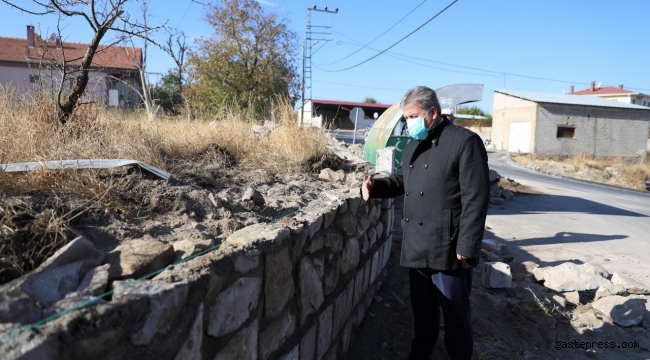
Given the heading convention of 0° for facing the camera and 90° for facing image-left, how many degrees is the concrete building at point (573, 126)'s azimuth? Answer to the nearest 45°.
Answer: approximately 45°

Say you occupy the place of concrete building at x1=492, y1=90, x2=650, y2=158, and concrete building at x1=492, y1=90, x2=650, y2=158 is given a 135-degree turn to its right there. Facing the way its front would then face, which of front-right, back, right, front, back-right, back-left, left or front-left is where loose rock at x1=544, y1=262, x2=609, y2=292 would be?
back

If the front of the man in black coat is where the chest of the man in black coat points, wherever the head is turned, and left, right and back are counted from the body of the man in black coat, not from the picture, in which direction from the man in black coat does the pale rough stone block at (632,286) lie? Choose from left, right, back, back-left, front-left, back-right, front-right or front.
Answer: back

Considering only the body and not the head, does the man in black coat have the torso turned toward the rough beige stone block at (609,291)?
no

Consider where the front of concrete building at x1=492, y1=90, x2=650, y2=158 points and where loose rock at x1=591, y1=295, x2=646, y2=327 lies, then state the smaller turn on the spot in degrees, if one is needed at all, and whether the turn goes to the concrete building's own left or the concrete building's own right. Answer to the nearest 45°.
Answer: approximately 45° to the concrete building's own left

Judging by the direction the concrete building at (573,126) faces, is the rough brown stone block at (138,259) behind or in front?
in front

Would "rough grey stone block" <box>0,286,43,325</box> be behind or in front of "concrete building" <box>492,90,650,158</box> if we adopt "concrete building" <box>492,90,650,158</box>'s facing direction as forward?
in front

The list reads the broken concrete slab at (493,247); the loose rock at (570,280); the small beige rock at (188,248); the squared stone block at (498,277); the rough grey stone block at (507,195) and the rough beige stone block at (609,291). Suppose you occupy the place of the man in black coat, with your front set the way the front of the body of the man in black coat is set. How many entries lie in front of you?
1

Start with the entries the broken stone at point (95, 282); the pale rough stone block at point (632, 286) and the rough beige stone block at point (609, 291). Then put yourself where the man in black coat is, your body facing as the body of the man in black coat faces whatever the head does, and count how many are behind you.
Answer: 2

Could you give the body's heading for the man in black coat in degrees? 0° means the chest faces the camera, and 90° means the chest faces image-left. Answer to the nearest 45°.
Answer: approximately 45°

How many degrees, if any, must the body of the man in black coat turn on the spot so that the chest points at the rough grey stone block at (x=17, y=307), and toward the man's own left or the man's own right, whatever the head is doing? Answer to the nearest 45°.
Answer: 0° — they already face it

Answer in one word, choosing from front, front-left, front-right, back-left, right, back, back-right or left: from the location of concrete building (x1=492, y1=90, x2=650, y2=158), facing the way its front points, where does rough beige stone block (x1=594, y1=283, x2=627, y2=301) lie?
front-left

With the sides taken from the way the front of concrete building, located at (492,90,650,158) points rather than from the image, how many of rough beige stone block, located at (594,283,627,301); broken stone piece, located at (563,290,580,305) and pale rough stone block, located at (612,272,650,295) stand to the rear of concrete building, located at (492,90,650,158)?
0

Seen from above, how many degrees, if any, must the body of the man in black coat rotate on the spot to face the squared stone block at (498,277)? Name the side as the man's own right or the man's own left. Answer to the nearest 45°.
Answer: approximately 135° to the man's own right

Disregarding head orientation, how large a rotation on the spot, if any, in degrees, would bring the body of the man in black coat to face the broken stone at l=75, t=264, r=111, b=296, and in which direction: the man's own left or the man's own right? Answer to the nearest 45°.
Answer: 0° — they already face it

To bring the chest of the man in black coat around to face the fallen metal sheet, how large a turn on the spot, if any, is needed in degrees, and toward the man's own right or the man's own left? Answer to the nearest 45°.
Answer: approximately 45° to the man's own right

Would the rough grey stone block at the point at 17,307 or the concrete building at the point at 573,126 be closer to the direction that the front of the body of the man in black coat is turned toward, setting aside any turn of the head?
the rough grey stone block

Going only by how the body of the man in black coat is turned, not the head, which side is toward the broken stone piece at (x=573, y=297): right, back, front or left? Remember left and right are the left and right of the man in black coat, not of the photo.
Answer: back

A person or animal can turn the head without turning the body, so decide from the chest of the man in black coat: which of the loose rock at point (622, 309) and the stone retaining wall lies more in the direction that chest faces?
the stone retaining wall

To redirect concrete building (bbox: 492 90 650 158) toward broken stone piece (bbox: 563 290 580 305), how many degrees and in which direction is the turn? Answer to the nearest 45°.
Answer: approximately 45° to its left
